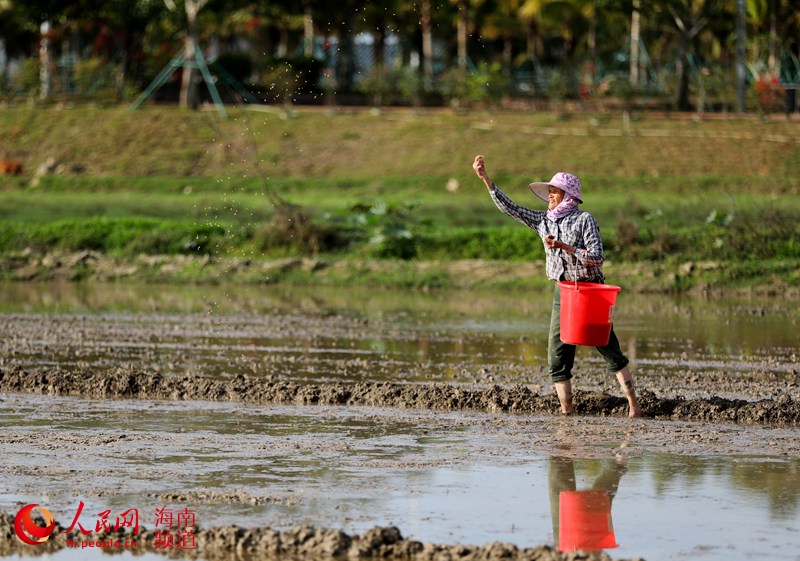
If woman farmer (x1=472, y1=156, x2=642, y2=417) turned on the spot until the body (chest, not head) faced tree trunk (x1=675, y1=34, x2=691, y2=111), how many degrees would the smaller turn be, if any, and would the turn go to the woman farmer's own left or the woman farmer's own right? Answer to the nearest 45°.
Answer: approximately 135° to the woman farmer's own right

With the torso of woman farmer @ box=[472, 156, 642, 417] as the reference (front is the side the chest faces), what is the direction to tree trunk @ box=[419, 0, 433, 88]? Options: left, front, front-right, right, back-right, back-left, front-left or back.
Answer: back-right

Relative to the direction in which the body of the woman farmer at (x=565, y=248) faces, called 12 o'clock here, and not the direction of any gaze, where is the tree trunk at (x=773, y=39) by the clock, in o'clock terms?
The tree trunk is roughly at 5 o'clock from the woman farmer.

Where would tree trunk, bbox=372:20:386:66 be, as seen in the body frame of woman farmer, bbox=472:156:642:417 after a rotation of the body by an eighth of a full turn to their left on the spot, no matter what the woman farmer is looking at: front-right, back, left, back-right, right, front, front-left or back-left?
back

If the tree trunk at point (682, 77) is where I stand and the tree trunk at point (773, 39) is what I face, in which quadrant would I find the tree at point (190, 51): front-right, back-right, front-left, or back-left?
back-left

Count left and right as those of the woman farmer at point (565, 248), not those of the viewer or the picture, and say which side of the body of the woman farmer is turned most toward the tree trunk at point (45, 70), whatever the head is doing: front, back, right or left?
right

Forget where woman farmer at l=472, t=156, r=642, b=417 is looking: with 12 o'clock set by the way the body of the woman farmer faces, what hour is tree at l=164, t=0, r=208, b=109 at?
The tree is roughly at 4 o'clock from the woman farmer.

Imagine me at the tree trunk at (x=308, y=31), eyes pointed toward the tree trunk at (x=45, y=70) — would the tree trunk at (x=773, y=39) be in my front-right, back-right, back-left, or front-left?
back-left

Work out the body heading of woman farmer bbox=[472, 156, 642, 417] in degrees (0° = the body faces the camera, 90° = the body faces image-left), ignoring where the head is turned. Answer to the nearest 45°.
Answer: approximately 45°

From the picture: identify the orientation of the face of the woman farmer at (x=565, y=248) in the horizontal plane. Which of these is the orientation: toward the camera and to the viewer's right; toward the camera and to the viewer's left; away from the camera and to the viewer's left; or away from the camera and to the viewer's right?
toward the camera and to the viewer's left

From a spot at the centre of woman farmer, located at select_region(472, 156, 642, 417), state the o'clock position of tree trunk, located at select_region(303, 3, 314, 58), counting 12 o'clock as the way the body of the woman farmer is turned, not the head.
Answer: The tree trunk is roughly at 4 o'clock from the woman farmer.
